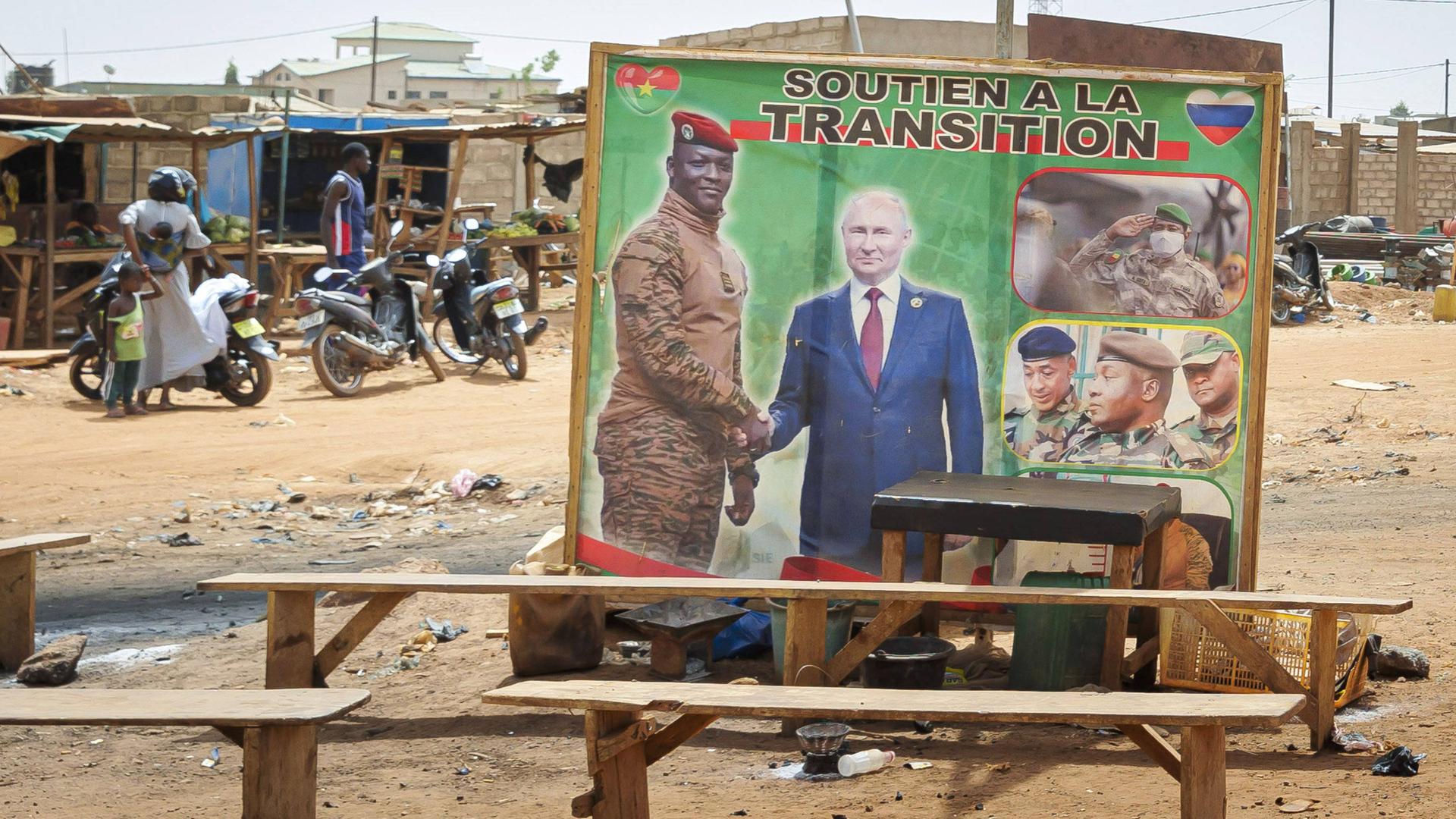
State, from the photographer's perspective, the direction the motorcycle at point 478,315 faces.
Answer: facing away from the viewer and to the left of the viewer

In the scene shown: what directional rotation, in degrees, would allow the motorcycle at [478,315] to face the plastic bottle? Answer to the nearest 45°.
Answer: approximately 135° to its left

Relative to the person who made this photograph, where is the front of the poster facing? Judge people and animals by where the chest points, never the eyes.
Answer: facing the viewer

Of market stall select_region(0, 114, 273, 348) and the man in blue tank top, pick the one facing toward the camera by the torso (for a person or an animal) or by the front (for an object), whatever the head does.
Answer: the market stall

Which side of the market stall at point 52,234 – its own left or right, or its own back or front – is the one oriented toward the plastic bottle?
front

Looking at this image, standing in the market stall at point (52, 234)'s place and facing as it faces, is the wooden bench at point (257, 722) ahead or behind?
ahead

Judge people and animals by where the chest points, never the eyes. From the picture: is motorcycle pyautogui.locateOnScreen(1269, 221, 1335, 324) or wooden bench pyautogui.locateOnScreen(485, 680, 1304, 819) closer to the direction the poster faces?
the wooden bench

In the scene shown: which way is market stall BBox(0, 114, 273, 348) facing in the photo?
toward the camera
